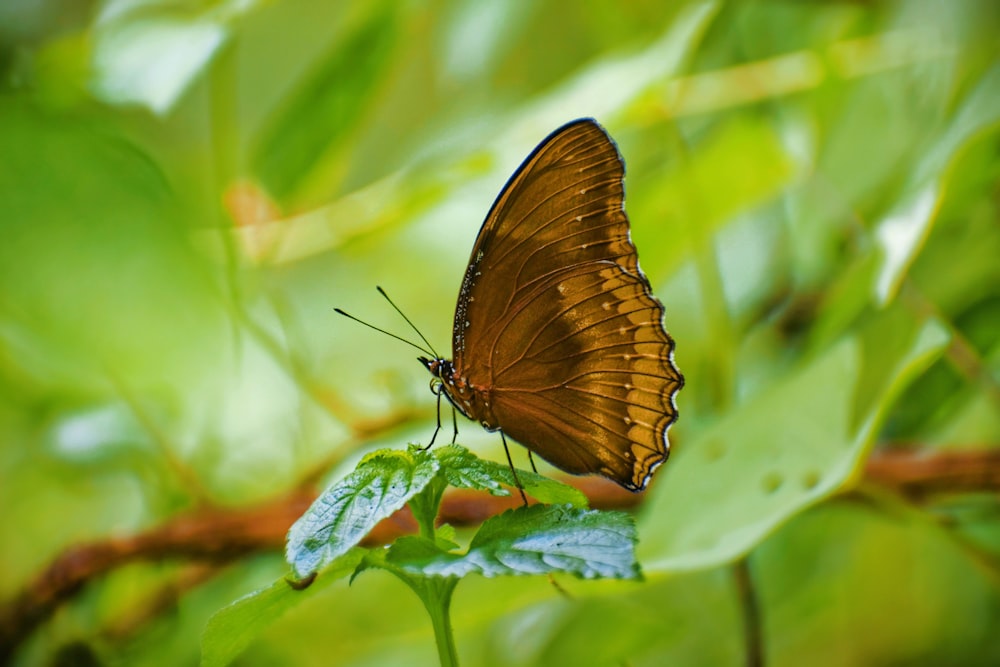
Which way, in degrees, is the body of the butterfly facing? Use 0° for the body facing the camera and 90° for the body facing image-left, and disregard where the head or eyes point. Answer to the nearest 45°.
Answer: approximately 90°
